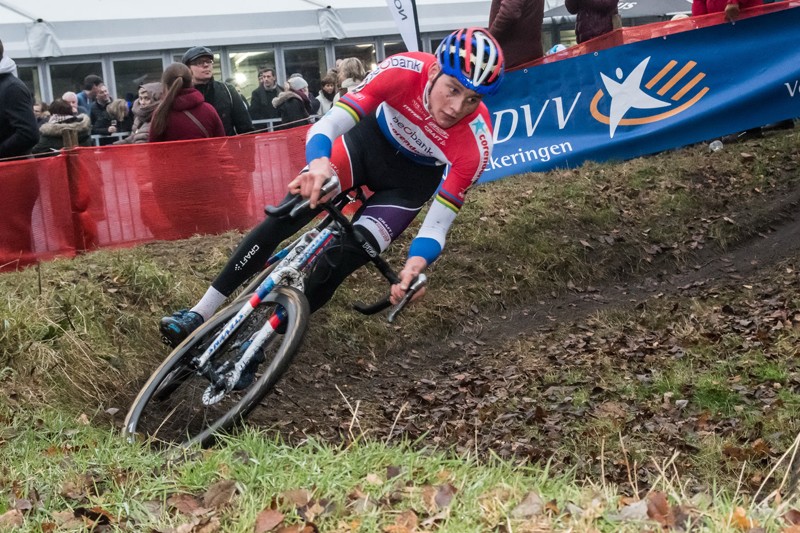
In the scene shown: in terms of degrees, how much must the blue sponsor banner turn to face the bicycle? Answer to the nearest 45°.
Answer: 0° — it already faces it

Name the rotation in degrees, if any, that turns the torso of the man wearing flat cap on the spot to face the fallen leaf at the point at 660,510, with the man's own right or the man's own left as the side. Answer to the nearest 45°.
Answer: approximately 45° to the man's own left

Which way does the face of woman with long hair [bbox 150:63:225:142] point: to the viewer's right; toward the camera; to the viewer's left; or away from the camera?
away from the camera

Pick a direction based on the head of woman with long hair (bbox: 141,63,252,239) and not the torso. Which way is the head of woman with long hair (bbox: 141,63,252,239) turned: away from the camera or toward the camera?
away from the camera

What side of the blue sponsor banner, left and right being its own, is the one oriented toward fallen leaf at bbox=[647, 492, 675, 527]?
front

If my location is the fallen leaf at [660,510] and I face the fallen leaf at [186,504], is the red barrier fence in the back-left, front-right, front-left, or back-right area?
front-right

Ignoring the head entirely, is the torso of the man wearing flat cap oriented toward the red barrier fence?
yes

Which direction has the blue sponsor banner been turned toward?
toward the camera

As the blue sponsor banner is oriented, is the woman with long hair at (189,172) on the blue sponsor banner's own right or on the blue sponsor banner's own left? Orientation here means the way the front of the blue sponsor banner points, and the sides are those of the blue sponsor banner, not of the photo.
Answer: on the blue sponsor banner's own right

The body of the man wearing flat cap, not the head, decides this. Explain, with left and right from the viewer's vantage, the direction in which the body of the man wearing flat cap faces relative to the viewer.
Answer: facing the viewer and to the left of the viewer

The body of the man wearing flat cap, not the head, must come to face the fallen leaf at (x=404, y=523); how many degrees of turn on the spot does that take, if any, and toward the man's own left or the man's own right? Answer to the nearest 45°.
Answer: approximately 45° to the man's own left

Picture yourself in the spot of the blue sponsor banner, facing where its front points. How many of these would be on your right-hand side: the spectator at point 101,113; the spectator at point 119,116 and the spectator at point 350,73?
3

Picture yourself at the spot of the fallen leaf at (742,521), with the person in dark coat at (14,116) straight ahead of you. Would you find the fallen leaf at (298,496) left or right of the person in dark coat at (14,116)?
left
